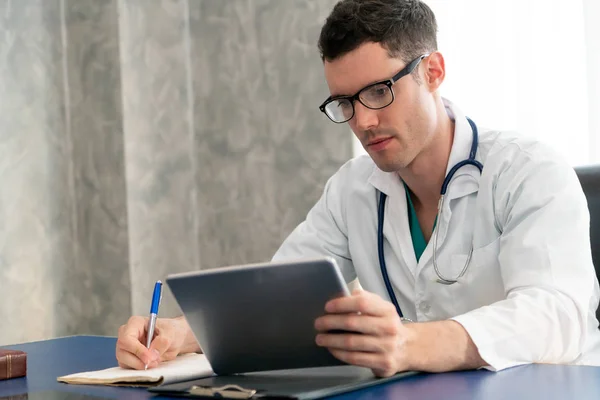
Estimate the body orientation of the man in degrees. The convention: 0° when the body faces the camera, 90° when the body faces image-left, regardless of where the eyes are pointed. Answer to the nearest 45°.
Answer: approximately 45°

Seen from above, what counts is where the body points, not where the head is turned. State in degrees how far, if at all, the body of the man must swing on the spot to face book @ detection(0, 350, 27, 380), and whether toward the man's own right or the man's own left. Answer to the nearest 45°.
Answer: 0° — they already face it
